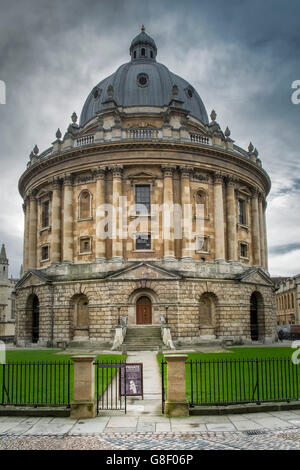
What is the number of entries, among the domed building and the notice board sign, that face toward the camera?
2

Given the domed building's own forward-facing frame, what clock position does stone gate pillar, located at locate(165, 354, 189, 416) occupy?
The stone gate pillar is roughly at 12 o'clock from the domed building.

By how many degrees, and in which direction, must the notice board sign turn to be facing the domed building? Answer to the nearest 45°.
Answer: approximately 180°

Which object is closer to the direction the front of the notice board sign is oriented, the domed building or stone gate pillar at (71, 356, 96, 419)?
the stone gate pillar

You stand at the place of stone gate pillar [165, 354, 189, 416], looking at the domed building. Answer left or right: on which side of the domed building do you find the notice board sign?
left

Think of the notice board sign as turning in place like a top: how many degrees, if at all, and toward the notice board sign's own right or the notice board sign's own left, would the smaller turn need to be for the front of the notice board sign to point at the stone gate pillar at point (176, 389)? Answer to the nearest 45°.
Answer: approximately 45° to the notice board sign's own left

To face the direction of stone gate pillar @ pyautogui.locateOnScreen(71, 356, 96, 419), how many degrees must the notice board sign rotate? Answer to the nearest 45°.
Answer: approximately 45° to its right

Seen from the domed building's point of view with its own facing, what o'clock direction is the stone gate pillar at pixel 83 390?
The stone gate pillar is roughly at 12 o'clock from the domed building.

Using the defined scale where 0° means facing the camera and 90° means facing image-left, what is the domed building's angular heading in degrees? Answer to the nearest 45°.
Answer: approximately 0°

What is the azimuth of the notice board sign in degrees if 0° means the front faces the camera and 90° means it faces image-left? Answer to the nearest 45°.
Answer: approximately 0°
